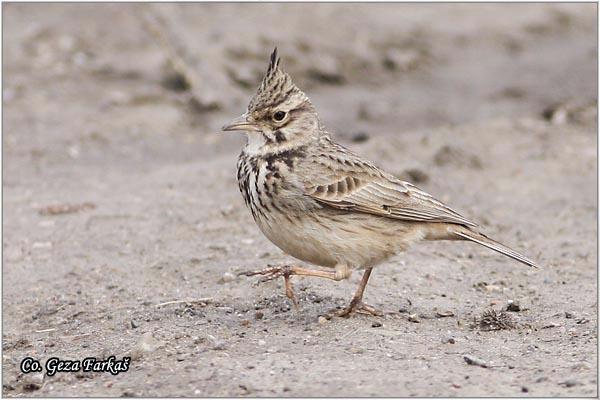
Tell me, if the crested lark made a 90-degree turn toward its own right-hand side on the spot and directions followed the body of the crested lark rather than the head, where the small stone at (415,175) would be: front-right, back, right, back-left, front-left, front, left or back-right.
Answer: front

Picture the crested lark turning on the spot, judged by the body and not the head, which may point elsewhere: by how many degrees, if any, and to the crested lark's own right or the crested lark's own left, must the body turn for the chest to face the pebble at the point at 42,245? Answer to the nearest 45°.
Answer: approximately 45° to the crested lark's own right

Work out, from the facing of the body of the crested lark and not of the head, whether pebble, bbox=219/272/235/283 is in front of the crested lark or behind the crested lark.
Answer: in front

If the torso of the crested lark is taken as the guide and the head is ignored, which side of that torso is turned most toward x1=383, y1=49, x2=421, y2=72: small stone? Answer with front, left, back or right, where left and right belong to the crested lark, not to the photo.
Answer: right

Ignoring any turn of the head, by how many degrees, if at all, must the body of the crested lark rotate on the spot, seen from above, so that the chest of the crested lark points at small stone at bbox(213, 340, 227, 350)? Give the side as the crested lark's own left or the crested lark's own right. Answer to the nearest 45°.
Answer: approximately 45° to the crested lark's own left

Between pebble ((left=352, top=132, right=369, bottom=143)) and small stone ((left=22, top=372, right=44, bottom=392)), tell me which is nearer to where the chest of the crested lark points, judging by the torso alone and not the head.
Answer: the small stone

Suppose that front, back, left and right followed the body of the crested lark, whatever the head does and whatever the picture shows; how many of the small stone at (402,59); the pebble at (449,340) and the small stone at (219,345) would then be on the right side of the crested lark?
1

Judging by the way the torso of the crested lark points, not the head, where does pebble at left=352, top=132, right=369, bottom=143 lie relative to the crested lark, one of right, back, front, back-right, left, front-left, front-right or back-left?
right

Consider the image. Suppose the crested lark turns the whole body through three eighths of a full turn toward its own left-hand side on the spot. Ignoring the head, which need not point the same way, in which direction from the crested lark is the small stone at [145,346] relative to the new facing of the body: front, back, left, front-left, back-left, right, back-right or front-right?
right

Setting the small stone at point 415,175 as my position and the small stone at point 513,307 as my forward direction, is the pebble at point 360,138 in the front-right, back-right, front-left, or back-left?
back-right

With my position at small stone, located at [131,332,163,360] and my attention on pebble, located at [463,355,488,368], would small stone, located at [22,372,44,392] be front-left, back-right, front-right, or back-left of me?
back-right

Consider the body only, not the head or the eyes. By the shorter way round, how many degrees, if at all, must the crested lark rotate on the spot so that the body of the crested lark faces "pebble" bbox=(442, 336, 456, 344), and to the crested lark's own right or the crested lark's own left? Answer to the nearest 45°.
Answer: approximately 135° to the crested lark's own left

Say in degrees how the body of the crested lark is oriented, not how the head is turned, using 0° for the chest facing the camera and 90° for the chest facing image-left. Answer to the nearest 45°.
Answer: approximately 90°
